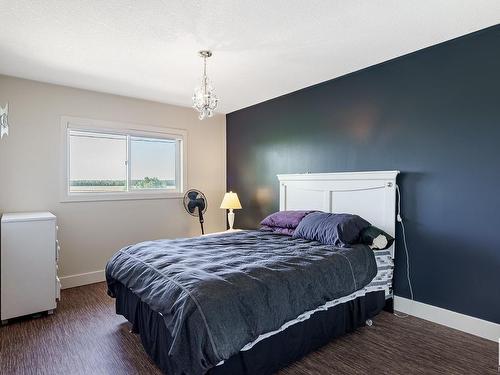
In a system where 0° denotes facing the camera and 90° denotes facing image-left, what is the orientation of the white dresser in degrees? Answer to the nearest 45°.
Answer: approximately 270°

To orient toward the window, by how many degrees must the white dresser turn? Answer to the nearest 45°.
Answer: approximately 45° to its left
